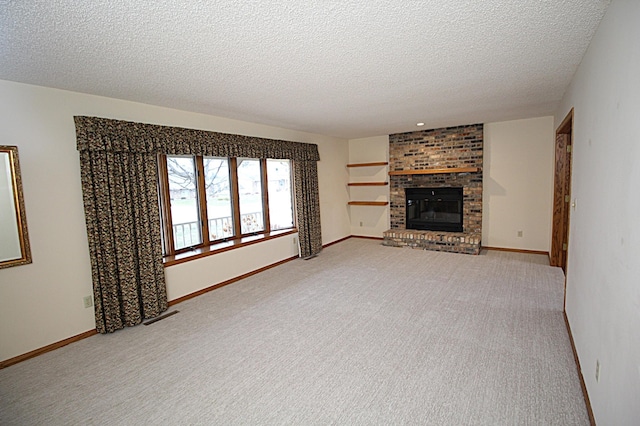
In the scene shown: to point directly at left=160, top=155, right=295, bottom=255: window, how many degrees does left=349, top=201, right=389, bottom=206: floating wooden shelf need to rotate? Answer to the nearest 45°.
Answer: approximately 45° to its right

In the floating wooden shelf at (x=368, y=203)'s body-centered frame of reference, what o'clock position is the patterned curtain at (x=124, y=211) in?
The patterned curtain is roughly at 1 o'clock from the floating wooden shelf.

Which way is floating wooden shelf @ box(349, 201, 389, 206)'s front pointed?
toward the camera

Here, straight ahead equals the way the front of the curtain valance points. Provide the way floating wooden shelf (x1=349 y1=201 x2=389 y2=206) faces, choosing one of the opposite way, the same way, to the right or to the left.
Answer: to the right

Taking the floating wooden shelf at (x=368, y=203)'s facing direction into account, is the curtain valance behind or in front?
in front

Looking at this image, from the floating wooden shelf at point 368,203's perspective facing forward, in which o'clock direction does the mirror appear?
The mirror is roughly at 1 o'clock from the floating wooden shelf.

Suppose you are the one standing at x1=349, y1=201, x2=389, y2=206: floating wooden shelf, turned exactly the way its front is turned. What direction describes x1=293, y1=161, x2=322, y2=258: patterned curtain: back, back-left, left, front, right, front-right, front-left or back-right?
front-right

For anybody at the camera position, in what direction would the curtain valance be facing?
facing the viewer and to the right of the viewer

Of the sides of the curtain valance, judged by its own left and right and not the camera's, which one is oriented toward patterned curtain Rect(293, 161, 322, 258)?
left

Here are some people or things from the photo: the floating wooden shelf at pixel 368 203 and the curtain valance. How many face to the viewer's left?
0
